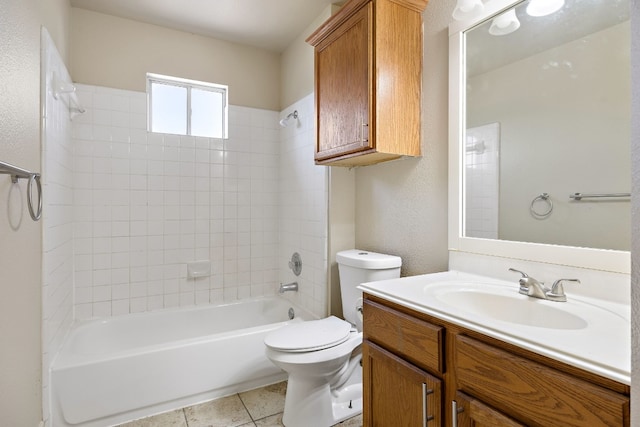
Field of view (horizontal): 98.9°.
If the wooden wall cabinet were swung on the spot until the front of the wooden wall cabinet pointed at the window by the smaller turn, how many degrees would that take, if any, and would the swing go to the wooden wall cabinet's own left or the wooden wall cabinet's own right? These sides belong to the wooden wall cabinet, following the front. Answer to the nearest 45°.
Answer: approximately 90° to the wooden wall cabinet's own right

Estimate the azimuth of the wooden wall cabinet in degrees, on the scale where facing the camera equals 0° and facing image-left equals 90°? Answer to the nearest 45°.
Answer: approximately 45°

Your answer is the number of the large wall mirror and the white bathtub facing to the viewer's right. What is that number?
0

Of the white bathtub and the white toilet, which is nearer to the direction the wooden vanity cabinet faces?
the white bathtub

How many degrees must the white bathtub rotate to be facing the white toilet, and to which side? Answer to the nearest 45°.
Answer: approximately 45° to its left

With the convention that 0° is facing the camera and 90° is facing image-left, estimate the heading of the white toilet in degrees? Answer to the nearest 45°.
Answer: approximately 45°
